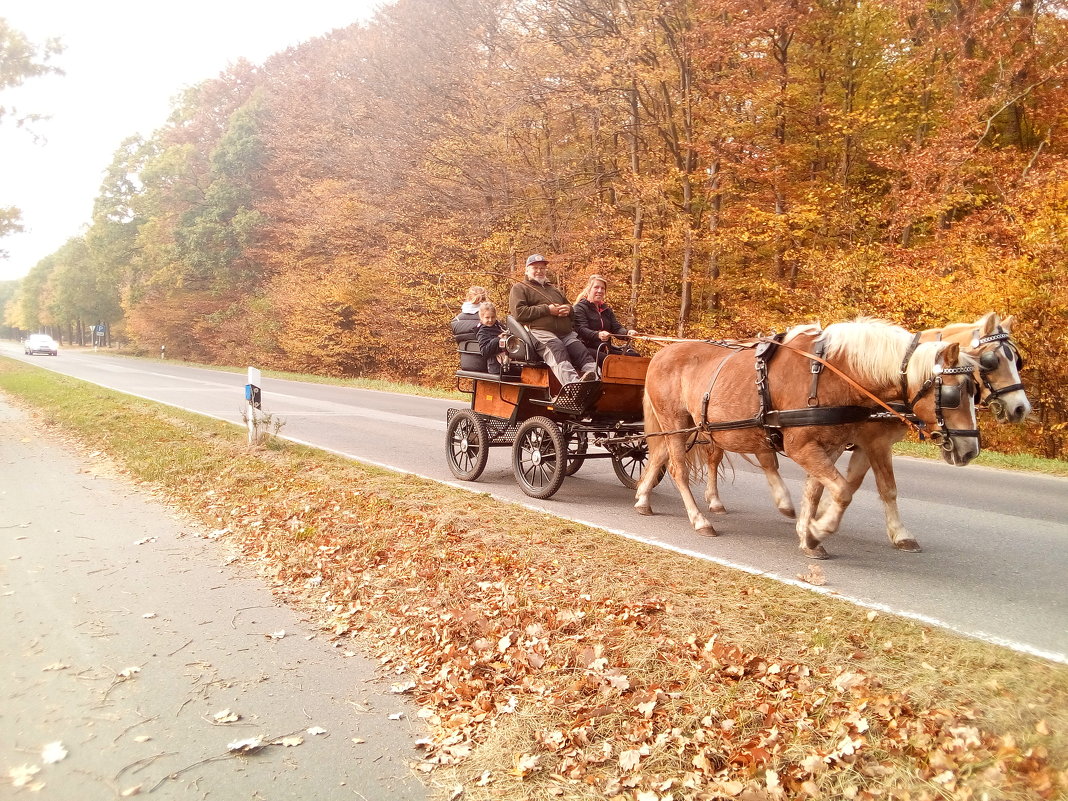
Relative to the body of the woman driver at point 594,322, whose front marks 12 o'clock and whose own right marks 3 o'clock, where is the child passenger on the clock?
The child passenger is roughly at 5 o'clock from the woman driver.

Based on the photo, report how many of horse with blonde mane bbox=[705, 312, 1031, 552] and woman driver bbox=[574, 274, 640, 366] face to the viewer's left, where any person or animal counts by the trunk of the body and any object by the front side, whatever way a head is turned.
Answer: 0

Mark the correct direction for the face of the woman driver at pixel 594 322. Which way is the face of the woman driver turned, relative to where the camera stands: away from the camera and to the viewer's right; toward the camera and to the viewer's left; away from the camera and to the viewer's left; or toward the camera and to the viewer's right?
toward the camera and to the viewer's right

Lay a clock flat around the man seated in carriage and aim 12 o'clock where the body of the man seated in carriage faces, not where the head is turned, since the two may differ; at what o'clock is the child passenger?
The child passenger is roughly at 6 o'clock from the man seated in carriage.

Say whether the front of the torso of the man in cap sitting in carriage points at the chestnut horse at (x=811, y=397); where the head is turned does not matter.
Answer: yes

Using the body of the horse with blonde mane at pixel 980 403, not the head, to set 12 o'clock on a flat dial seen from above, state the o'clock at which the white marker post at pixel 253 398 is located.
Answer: The white marker post is roughly at 5 o'clock from the horse with blonde mane.

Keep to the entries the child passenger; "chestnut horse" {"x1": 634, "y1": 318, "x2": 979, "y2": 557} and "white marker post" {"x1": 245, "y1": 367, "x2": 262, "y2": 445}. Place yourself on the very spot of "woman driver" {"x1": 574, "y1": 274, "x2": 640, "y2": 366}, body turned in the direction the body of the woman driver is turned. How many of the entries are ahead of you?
1

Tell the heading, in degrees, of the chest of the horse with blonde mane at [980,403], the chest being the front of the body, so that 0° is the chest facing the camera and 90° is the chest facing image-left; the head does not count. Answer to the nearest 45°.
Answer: approximately 315°
